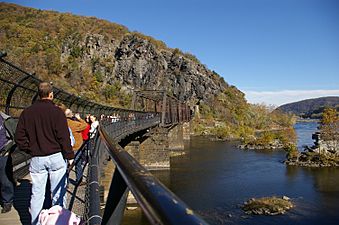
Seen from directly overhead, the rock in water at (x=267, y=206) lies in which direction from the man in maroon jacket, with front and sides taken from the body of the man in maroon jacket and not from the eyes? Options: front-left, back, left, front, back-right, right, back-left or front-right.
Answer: front-right

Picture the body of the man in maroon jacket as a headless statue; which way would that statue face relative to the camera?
away from the camera
